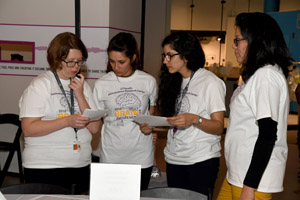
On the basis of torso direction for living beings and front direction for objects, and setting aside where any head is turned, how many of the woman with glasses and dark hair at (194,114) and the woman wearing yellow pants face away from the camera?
0

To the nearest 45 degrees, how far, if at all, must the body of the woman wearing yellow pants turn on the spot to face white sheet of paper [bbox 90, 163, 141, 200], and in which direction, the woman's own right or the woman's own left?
approximately 45° to the woman's own left

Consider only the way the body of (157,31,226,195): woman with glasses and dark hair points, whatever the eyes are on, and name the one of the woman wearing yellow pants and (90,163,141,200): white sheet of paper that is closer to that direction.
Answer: the white sheet of paper

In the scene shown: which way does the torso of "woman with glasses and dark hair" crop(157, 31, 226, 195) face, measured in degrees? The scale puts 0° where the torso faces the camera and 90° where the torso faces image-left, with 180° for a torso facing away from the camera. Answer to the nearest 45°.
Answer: approximately 45°

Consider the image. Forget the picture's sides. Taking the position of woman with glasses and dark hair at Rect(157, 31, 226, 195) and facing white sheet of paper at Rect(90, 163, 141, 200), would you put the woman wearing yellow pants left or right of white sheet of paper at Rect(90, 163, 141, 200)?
left

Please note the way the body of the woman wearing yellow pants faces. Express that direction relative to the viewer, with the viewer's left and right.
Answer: facing to the left of the viewer

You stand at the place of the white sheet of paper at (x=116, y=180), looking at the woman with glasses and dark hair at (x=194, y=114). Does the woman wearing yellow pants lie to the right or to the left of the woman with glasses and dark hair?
right

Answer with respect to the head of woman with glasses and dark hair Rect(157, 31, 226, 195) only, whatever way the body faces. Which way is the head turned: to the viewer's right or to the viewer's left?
to the viewer's left

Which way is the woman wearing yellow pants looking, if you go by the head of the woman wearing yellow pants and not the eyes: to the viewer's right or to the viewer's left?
to the viewer's left

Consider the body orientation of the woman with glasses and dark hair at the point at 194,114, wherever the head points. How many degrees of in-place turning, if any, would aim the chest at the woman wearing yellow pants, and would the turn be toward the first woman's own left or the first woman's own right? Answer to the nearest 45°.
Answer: approximately 90° to the first woman's own left

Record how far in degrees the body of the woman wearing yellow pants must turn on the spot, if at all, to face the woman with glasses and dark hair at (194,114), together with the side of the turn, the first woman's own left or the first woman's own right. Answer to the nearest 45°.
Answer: approximately 45° to the first woman's own right
